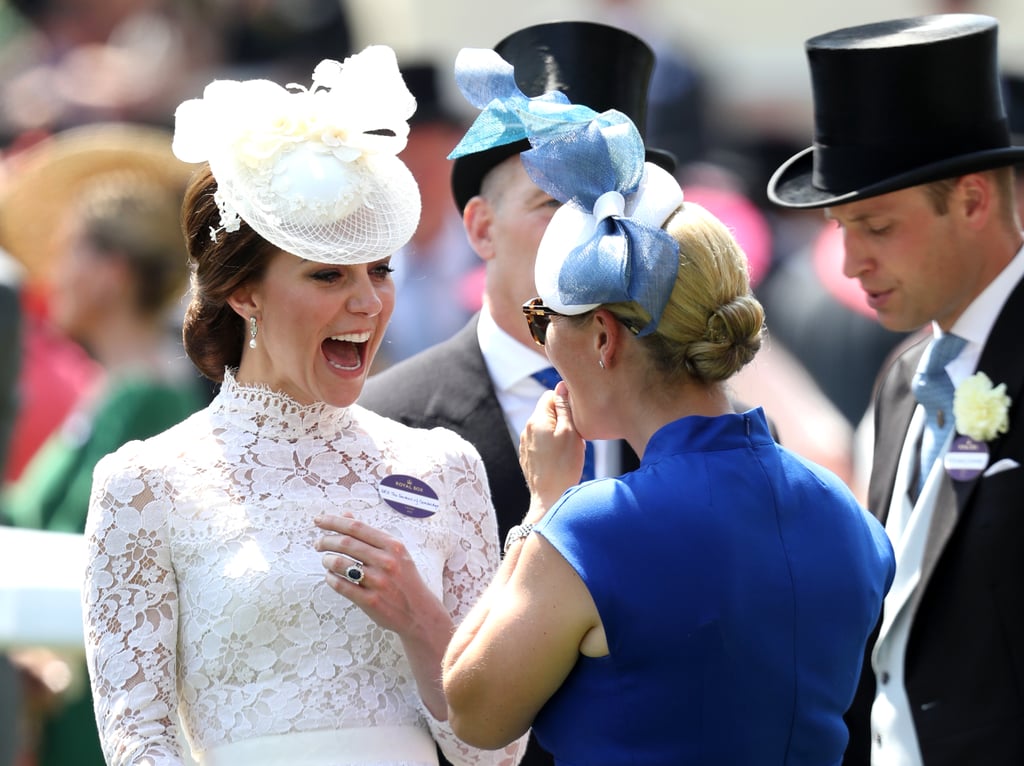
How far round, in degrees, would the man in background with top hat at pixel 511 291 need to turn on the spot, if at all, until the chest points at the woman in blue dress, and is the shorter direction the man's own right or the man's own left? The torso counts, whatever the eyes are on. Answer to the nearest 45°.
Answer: approximately 45° to the man's own right

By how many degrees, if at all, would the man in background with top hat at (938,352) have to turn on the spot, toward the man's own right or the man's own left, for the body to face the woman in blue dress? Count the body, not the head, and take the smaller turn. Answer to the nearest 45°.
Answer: approximately 45° to the man's own left

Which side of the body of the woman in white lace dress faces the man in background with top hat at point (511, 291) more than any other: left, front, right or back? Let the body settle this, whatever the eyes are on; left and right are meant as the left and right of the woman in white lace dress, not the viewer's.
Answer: left

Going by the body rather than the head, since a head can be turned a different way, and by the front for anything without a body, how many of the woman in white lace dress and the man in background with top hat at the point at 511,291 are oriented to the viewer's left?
0

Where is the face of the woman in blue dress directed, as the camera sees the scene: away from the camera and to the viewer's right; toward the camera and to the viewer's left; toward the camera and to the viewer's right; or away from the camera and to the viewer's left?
away from the camera and to the viewer's left

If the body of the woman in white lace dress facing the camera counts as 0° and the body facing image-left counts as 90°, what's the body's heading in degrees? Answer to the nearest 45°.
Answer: approximately 315°

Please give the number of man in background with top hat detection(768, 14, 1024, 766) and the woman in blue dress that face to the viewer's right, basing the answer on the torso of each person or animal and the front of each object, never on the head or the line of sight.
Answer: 0

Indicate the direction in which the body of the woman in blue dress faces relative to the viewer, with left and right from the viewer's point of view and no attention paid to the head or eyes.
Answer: facing away from the viewer and to the left of the viewer

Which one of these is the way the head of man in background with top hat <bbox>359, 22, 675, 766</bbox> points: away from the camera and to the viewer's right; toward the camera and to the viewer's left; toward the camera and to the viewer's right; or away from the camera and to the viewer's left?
toward the camera and to the viewer's right

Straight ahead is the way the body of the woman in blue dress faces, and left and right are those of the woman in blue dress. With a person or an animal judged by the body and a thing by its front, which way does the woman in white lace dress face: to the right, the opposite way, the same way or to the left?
the opposite way

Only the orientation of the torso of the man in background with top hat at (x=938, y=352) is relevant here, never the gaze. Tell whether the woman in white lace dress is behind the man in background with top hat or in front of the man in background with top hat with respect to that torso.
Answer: in front

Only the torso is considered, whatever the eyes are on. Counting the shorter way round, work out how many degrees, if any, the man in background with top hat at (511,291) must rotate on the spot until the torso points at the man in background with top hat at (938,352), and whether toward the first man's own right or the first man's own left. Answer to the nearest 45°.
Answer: approximately 45° to the first man's own left

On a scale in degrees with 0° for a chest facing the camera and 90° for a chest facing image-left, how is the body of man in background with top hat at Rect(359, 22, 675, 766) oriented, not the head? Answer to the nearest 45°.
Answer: approximately 315°

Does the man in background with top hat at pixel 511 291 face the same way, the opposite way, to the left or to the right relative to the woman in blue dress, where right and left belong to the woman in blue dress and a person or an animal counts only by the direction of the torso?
the opposite way
